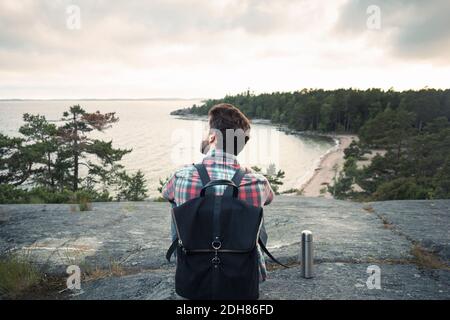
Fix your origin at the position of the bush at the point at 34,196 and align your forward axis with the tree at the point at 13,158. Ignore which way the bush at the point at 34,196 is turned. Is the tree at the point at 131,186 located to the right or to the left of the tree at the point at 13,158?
right

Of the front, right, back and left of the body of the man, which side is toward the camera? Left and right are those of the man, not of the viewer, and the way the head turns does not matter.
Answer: back

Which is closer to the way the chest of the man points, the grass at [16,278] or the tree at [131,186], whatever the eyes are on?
the tree

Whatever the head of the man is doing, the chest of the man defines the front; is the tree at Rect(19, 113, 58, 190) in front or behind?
in front

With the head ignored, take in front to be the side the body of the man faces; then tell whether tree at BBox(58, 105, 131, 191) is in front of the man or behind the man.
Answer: in front

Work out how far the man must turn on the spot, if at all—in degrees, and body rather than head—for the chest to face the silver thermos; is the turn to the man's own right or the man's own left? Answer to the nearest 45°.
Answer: approximately 45° to the man's own right

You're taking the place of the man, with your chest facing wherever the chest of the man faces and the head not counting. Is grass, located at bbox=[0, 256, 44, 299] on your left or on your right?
on your left
